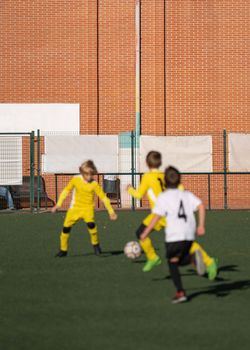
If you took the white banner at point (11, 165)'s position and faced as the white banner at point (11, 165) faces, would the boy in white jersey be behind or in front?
in front

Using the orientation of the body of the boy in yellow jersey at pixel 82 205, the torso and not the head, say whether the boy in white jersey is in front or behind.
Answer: in front

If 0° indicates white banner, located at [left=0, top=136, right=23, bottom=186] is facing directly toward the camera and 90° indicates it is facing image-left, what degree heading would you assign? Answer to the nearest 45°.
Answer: approximately 0°

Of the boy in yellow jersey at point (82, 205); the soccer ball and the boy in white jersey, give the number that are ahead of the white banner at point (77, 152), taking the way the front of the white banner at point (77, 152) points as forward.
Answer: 3

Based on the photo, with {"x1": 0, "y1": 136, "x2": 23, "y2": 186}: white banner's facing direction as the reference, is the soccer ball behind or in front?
in front

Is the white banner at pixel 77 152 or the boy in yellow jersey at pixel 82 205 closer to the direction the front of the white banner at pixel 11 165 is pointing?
the boy in yellow jersey

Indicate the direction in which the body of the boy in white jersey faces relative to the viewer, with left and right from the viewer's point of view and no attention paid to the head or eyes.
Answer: facing away from the viewer and to the left of the viewer

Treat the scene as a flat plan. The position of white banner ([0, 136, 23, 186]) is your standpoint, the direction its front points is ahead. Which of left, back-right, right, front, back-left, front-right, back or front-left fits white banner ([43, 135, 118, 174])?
left

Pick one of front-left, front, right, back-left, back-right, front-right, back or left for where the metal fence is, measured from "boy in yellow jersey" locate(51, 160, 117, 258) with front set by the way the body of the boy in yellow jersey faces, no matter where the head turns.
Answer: back-left

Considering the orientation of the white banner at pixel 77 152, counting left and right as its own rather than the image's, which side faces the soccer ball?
front

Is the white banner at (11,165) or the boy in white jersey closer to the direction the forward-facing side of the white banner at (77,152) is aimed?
the boy in white jersey

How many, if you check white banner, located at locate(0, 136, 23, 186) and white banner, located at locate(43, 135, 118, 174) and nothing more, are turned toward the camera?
2
